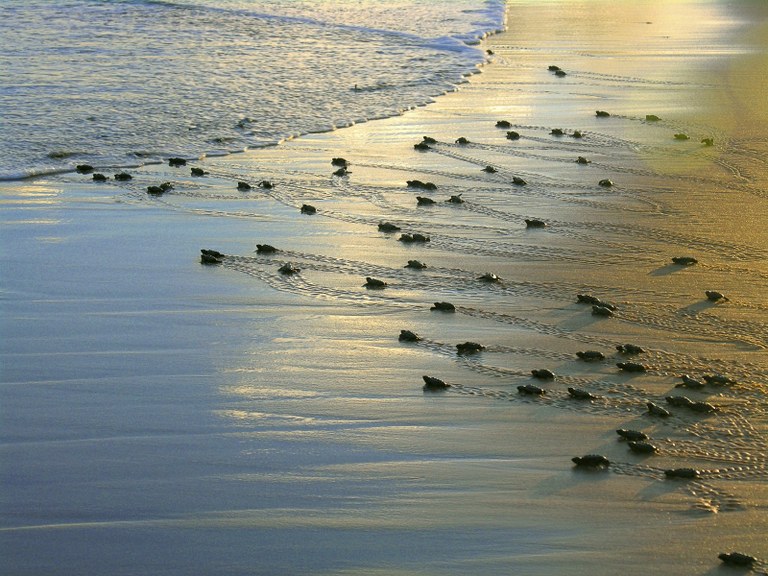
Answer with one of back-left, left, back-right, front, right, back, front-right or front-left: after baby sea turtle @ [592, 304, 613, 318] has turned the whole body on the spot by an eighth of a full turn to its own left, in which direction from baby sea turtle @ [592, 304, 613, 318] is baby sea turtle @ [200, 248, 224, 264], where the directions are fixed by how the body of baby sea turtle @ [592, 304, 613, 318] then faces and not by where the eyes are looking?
front-right

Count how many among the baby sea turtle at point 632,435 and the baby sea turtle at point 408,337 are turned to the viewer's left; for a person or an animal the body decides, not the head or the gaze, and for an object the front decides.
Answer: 2

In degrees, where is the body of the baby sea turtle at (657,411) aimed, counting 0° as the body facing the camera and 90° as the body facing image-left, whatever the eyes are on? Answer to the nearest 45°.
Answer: approximately 135°

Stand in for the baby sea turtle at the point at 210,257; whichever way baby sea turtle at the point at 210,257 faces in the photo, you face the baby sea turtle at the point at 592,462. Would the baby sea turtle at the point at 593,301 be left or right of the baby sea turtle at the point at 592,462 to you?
left

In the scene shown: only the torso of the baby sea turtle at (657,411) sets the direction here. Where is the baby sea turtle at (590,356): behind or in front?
in front

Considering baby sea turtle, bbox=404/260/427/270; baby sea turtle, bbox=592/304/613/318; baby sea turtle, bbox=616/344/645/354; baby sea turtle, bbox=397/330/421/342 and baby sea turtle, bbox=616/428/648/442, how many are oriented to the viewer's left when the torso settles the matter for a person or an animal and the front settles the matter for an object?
5

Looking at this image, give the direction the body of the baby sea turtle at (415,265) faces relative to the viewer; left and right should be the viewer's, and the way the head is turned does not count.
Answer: facing to the left of the viewer

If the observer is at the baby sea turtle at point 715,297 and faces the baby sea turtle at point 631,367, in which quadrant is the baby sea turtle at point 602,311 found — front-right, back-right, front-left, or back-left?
front-right

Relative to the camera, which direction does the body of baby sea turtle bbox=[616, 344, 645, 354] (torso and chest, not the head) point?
to the viewer's left

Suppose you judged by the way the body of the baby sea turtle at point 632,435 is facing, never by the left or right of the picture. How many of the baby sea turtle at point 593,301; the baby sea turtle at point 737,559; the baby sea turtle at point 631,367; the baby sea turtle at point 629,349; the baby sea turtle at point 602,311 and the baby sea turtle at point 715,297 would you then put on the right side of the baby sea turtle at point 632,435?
5

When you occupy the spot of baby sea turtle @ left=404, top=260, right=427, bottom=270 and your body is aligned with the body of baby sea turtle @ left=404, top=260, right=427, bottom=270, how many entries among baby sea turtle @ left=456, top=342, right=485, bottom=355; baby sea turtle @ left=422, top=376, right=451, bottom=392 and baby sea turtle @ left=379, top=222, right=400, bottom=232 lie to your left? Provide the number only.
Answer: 2

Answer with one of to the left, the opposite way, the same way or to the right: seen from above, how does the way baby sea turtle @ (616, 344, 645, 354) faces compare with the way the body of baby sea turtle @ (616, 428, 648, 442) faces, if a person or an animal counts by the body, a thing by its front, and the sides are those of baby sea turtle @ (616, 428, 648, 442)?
the same way

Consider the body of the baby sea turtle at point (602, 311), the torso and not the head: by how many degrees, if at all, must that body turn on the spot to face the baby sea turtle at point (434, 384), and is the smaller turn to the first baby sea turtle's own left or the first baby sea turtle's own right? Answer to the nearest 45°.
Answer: approximately 45° to the first baby sea turtle's own left

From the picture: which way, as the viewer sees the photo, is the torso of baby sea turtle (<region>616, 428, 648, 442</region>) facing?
to the viewer's left

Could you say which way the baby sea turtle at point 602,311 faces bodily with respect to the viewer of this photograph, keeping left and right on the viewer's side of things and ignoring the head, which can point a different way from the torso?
facing to the left of the viewer
